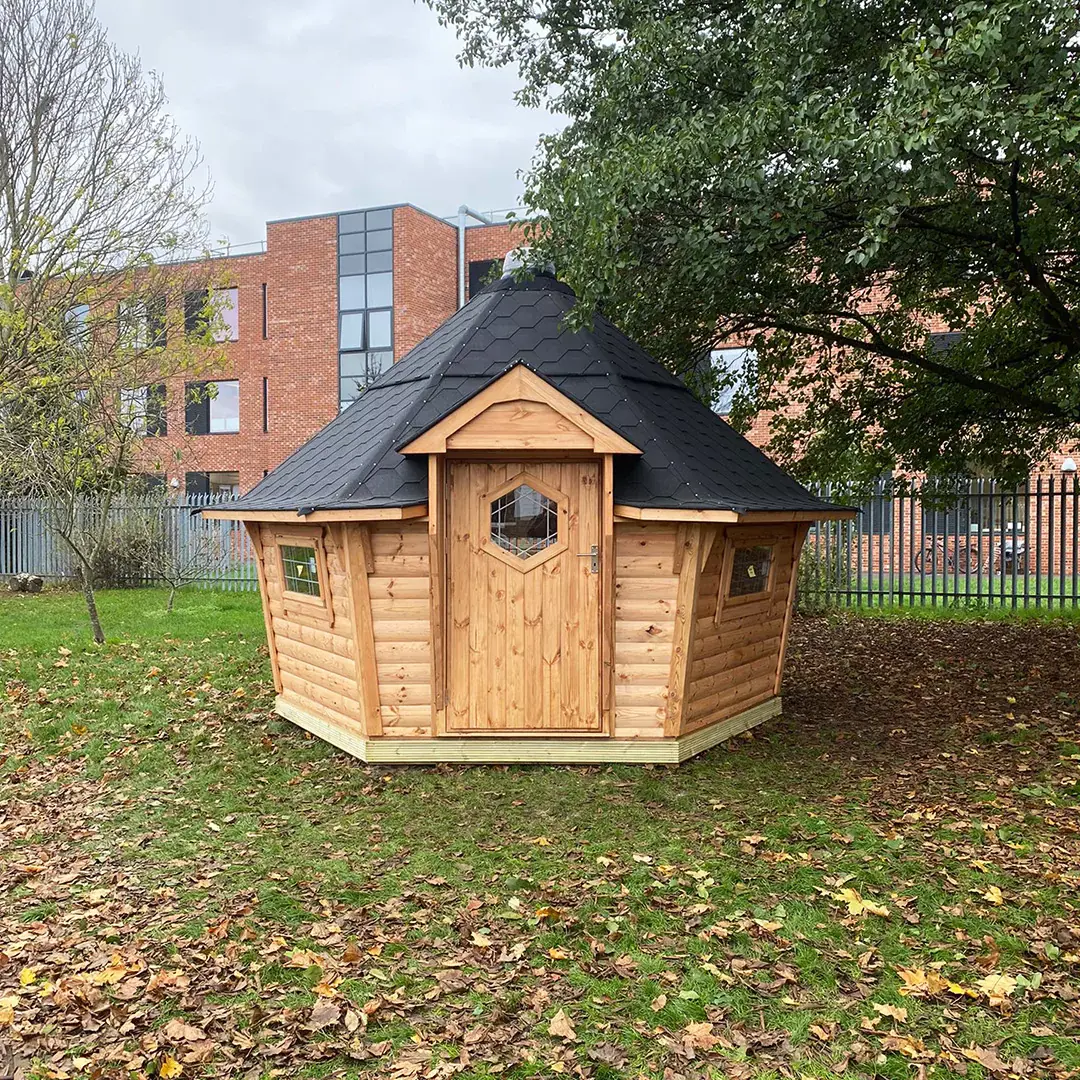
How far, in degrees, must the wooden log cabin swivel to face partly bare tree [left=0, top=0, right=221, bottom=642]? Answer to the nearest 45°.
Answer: approximately 135° to its right

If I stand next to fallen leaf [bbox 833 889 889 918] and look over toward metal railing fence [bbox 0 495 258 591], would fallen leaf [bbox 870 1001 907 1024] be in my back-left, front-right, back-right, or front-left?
back-left

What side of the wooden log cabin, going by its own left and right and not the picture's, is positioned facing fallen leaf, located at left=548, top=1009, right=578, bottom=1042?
front

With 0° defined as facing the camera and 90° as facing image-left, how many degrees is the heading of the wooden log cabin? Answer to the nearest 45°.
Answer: approximately 0°

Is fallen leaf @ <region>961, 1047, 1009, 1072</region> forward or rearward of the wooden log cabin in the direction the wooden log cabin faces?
forward

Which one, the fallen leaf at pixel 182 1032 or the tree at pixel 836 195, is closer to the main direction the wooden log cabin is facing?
the fallen leaf

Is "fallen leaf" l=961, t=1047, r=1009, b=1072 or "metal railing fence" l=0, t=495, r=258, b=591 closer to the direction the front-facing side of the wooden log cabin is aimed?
the fallen leaf

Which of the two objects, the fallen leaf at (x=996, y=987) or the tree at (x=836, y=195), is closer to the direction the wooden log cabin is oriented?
the fallen leaf

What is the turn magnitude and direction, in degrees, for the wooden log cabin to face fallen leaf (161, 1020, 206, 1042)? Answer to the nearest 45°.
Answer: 0° — it already faces it

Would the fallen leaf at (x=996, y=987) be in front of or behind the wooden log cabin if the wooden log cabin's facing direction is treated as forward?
in front

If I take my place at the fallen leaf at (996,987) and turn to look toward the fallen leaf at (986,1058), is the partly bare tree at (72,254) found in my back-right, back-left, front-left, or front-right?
back-right

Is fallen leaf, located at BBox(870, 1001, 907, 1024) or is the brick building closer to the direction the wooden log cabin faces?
the fallen leaf
